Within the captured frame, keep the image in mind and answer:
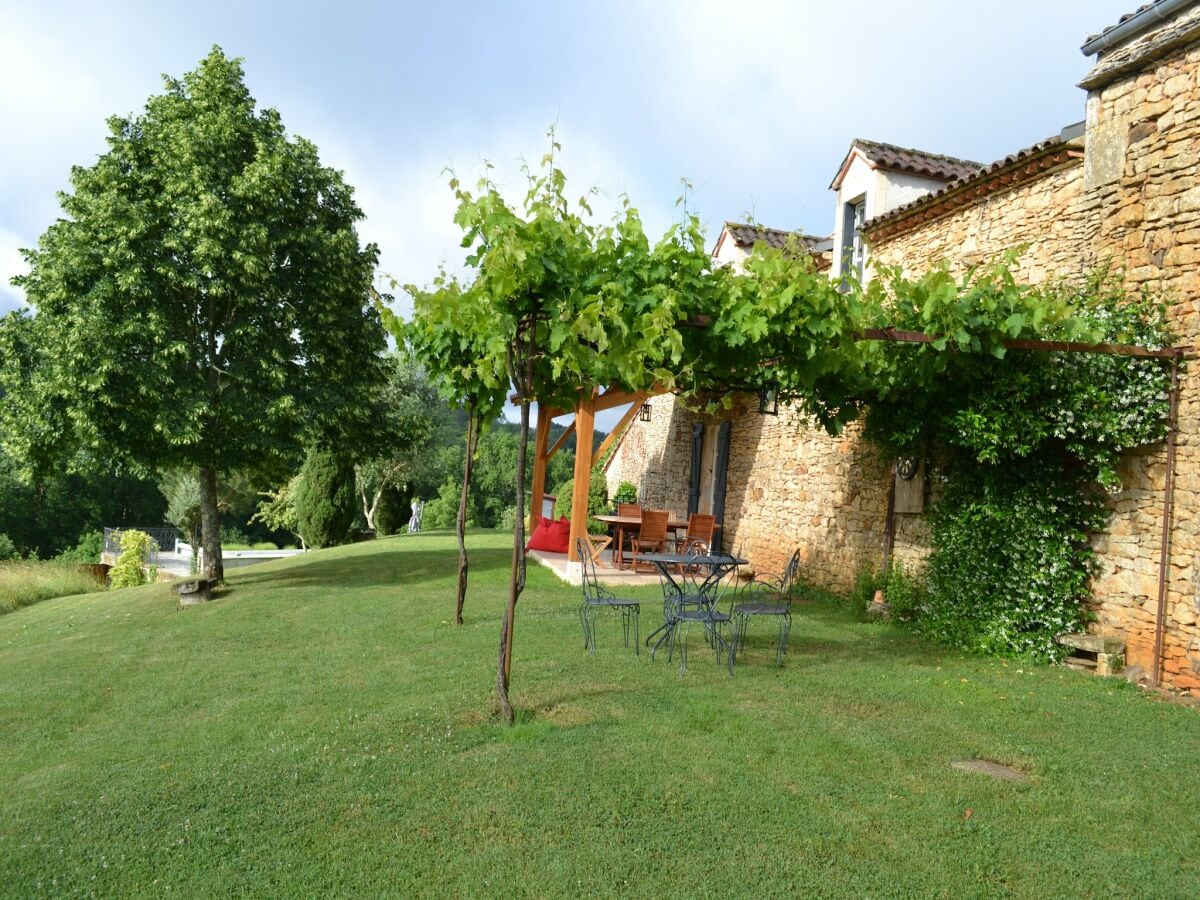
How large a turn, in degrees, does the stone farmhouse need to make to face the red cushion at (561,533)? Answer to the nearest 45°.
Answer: approximately 90° to its right

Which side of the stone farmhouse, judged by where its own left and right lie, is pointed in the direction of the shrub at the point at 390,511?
right

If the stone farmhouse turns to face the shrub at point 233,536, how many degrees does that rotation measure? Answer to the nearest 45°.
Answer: approximately 90° to its right

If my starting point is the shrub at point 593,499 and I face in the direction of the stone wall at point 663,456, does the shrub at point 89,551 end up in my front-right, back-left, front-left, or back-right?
back-left

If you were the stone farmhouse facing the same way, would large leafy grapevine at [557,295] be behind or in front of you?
in front

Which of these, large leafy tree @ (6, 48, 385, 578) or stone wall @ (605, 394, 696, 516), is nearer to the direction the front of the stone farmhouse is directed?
the large leafy tree

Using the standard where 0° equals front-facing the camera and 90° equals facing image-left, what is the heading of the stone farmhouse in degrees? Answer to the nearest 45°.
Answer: approximately 45°
